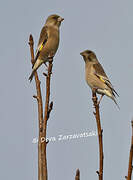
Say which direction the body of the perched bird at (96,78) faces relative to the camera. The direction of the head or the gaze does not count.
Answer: to the viewer's left

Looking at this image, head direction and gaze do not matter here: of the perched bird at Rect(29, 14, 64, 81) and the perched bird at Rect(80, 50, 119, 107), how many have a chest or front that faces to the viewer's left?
1

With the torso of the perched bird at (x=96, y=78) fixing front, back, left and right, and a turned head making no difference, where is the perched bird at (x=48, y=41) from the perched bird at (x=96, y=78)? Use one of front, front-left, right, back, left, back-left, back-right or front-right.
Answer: front-left

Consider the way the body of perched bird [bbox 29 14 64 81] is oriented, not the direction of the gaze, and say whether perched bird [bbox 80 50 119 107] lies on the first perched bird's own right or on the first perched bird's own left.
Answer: on the first perched bird's own left

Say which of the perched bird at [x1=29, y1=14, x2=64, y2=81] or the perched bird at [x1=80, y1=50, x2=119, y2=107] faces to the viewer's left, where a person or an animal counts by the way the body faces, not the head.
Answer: the perched bird at [x1=80, y1=50, x2=119, y2=107]
